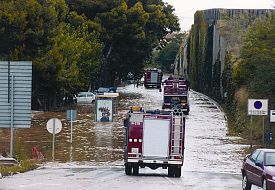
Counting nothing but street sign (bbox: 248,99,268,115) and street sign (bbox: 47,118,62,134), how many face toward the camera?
1

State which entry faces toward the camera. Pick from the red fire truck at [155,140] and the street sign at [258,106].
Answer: the street sign

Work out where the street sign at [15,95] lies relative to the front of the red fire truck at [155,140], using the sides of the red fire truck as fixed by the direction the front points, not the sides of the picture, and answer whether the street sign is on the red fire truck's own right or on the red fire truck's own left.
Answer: on the red fire truck's own left

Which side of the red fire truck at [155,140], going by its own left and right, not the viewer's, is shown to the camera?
back

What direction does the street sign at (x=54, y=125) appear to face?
away from the camera

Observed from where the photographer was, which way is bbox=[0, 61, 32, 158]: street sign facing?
facing away from the viewer

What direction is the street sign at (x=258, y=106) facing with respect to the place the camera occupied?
facing the viewer
